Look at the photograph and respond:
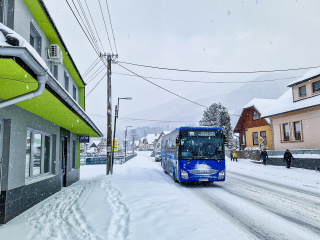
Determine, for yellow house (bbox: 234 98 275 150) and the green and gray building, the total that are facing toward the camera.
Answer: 1

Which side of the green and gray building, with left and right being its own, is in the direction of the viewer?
right

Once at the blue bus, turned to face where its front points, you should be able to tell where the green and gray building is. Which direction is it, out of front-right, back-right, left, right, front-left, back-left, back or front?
front-right

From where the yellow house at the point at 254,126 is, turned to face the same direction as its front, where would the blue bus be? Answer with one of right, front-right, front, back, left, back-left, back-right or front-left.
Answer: front

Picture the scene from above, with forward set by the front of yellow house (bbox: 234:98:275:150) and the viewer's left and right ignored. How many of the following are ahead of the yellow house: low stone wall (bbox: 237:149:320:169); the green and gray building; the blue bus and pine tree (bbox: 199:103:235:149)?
3

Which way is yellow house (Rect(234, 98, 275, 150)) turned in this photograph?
toward the camera

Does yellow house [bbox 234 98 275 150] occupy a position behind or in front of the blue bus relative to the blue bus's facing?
behind

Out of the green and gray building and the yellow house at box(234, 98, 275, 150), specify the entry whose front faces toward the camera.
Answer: the yellow house

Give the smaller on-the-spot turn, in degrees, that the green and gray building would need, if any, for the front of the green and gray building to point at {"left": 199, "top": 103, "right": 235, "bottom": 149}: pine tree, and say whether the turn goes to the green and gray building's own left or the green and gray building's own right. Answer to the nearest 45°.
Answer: approximately 45° to the green and gray building's own left

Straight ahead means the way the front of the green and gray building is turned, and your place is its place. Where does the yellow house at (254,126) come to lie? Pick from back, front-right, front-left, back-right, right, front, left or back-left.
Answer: front-left

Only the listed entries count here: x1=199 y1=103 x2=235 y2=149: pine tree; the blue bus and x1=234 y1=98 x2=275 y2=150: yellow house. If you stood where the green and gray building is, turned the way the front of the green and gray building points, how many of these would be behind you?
0

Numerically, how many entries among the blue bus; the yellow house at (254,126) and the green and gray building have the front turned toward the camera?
2

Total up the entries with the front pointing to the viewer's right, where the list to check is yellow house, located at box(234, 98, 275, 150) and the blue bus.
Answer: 0

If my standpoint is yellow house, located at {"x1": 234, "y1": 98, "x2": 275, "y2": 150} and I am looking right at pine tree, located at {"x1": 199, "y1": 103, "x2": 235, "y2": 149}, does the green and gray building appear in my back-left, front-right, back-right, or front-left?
back-left

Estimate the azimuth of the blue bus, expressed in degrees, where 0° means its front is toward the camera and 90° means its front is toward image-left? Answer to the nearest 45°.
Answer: approximately 0°

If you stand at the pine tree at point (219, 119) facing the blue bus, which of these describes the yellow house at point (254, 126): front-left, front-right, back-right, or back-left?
front-left

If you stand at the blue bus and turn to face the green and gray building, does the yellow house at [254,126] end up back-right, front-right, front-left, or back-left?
back-right

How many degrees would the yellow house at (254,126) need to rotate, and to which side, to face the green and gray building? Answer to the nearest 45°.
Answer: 0° — it already faces it

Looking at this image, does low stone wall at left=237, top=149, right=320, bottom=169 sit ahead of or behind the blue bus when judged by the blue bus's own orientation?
behind
